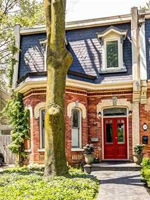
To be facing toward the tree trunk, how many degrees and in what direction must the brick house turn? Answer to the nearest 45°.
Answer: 0° — it already faces it

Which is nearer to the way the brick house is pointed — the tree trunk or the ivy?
the tree trunk

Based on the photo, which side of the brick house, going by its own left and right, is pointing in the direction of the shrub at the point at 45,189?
front

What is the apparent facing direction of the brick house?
toward the camera

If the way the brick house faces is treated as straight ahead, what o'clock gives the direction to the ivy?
The ivy is roughly at 3 o'clock from the brick house.
